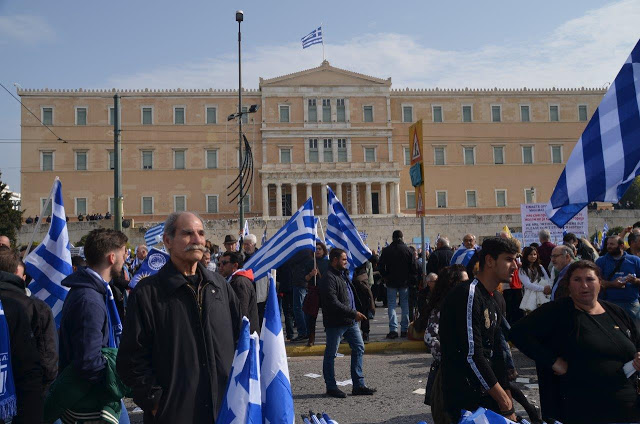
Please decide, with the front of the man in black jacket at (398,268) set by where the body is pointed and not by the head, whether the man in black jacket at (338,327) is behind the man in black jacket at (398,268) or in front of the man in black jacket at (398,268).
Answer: behind

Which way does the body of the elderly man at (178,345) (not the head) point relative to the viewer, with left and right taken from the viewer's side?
facing the viewer and to the right of the viewer

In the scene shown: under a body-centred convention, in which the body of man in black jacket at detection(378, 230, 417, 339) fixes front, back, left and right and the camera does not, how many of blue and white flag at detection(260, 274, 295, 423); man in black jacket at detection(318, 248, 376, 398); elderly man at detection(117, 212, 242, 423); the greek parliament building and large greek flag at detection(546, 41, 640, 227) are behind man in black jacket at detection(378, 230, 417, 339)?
4

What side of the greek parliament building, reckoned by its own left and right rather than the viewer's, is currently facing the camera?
front

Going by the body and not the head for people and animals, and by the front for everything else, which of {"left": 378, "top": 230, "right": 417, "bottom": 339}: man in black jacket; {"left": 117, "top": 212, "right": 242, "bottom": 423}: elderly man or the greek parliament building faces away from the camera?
the man in black jacket

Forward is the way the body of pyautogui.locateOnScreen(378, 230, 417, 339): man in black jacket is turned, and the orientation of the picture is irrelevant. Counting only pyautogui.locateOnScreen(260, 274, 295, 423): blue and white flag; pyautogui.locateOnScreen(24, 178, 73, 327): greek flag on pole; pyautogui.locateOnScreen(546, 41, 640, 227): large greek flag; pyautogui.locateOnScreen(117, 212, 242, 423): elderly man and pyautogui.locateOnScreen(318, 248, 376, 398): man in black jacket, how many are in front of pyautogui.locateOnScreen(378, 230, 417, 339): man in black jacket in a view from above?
0

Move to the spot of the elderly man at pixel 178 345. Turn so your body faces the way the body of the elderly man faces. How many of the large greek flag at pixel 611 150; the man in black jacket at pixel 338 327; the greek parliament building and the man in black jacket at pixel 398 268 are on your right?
0

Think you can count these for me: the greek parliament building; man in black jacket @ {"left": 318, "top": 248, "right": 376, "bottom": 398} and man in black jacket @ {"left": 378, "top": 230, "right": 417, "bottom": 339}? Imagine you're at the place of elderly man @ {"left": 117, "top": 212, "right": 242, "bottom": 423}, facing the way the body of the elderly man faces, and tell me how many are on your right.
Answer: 0

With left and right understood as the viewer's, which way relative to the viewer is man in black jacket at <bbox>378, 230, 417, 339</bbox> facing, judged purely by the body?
facing away from the viewer

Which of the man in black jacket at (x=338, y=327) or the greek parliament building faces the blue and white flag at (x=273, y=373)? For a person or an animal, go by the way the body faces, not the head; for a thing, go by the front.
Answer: the greek parliament building

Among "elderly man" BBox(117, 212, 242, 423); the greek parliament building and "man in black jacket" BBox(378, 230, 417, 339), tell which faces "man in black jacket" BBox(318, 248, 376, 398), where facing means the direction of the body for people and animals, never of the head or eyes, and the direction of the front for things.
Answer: the greek parliament building

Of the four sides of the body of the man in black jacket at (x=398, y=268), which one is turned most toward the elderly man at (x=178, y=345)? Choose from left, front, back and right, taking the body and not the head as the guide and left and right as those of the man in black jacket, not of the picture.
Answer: back
